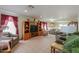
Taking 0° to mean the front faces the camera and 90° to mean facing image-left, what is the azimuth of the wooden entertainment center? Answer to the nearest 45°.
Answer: approximately 315°

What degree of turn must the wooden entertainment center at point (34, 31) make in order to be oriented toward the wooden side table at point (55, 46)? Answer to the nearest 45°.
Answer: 0° — it already faces it
